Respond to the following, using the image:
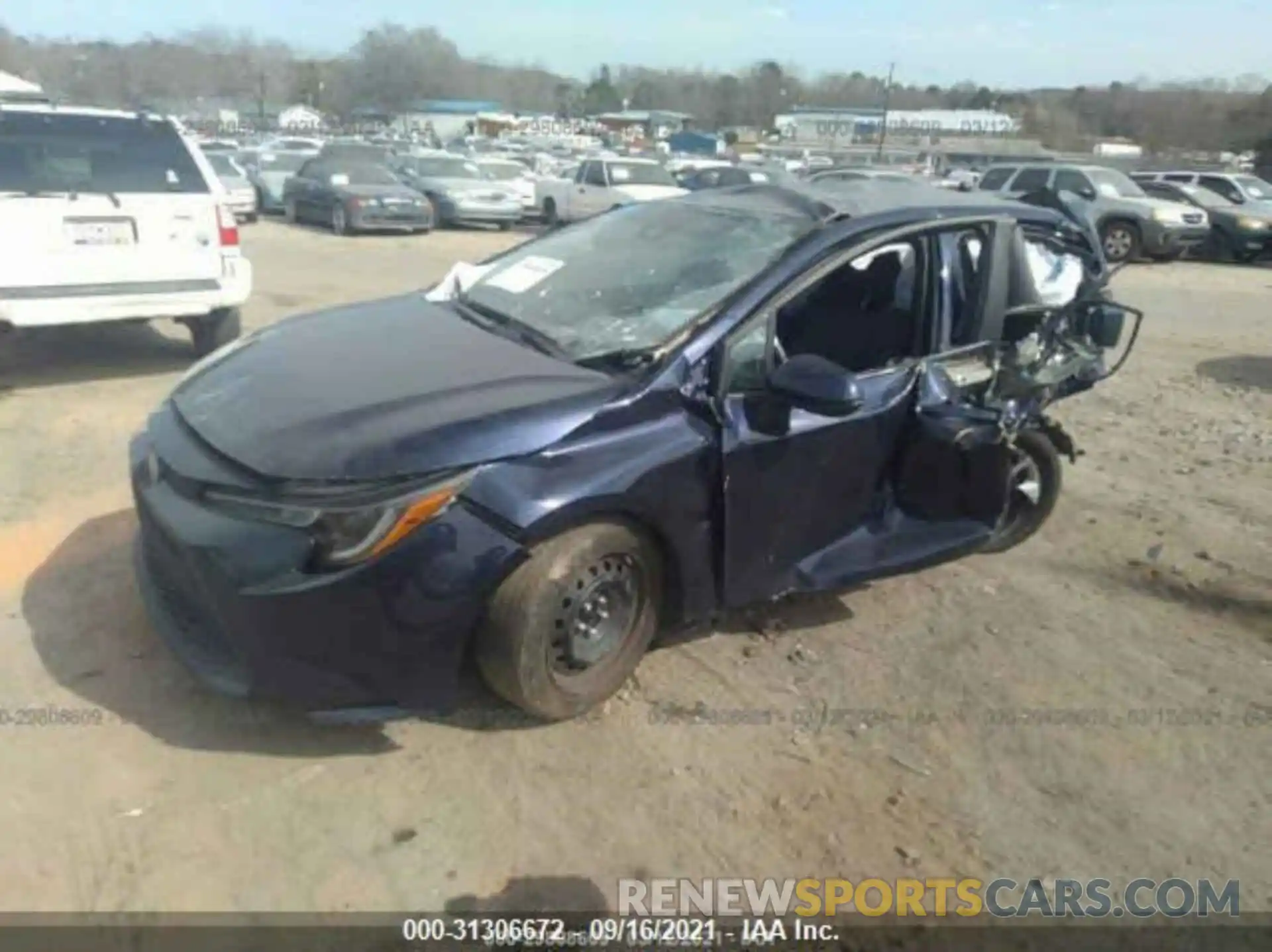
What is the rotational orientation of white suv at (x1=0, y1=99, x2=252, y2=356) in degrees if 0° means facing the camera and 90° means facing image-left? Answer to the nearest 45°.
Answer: approximately 180°

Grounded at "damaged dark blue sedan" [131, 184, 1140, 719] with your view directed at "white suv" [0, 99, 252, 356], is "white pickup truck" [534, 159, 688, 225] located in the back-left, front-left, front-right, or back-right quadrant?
front-right

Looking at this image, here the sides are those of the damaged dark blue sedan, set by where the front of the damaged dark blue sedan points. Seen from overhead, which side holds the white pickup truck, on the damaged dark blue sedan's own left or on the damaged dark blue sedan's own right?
on the damaged dark blue sedan's own right

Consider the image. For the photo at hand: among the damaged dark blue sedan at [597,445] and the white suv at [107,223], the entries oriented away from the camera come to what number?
1

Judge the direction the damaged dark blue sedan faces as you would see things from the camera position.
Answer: facing the viewer and to the left of the viewer

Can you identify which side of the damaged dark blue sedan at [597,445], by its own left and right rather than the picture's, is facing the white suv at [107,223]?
right

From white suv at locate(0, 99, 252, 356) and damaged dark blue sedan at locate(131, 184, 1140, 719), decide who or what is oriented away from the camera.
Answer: the white suv

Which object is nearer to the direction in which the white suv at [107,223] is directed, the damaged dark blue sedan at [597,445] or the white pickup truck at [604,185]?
the white pickup truck

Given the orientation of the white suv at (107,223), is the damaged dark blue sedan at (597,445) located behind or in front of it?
behind

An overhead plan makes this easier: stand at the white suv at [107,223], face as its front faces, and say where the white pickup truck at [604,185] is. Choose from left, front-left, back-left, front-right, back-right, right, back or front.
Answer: front-right
